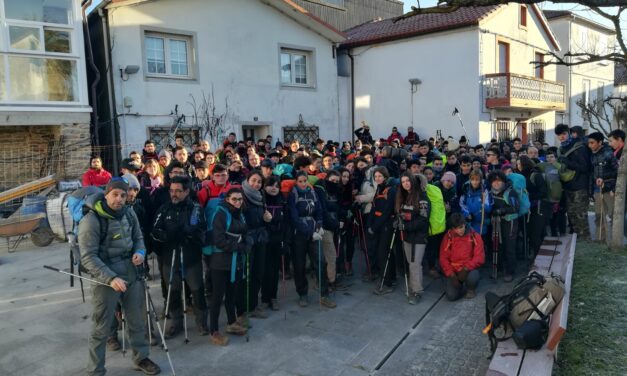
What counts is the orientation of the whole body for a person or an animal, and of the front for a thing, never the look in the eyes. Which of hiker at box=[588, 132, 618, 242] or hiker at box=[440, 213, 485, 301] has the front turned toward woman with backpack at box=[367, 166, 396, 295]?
hiker at box=[588, 132, 618, 242]

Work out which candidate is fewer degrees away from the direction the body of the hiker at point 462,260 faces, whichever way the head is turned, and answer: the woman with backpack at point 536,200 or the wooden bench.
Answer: the wooden bench

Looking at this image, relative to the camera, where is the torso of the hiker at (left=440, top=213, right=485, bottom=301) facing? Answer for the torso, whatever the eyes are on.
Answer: toward the camera

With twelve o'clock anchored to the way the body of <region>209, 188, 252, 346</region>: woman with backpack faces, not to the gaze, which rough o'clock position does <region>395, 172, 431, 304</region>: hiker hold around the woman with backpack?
The hiker is roughly at 10 o'clock from the woman with backpack.

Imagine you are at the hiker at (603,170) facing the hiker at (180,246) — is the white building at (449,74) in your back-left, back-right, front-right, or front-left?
back-right

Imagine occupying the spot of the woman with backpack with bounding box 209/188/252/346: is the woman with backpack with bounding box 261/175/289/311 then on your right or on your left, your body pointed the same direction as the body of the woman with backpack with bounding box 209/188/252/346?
on your left

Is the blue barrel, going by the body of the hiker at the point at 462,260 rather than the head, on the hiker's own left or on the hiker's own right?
on the hiker's own right

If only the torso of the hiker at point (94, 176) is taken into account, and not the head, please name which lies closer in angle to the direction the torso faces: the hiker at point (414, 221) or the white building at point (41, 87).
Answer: the hiker

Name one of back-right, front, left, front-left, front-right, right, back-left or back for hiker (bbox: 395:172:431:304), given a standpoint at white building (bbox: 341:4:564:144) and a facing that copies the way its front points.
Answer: front-right
